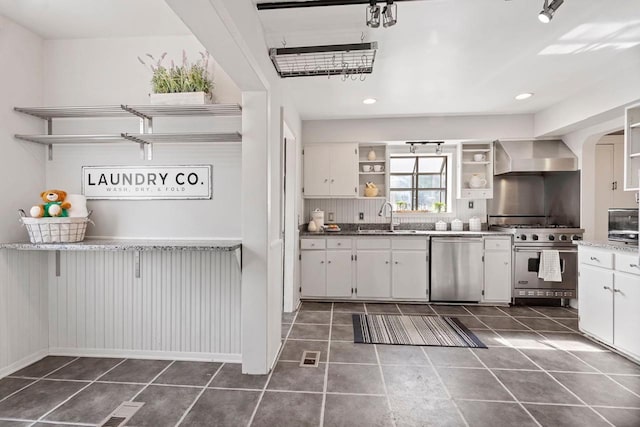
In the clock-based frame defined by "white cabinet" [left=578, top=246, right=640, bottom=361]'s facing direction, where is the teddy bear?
The teddy bear is roughly at 12 o'clock from the white cabinet.

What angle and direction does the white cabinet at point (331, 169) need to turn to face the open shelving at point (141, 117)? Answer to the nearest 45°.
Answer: approximately 45° to its right

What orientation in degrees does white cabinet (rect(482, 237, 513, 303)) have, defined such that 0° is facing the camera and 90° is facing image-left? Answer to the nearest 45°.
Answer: approximately 0°

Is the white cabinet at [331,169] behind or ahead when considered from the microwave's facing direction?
ahead

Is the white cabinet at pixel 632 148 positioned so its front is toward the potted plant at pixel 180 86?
yes

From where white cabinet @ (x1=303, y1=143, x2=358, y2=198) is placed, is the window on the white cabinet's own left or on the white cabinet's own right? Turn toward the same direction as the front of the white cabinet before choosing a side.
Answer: on the white cabinet's own left

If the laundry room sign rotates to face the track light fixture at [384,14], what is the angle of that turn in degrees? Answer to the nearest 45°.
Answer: approximately 45° to its left

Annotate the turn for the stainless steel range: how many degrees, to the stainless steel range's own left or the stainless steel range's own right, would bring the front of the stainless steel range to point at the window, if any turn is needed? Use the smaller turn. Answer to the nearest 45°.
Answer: approximately 90° to the stainless steel range's own right

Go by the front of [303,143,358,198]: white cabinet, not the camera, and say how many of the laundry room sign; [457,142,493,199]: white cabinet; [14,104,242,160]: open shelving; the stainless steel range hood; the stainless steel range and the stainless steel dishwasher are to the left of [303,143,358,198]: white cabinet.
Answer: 4

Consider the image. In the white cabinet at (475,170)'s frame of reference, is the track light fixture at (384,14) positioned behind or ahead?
ahead

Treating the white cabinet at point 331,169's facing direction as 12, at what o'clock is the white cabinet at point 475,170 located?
the white cabinet at point 475,170 is roughly at 9 o'clock from the white cabinet at point 331,169.

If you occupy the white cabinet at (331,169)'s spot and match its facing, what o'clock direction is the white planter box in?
The white planter box is roughly at 1 o'clock from the white cabinet.
